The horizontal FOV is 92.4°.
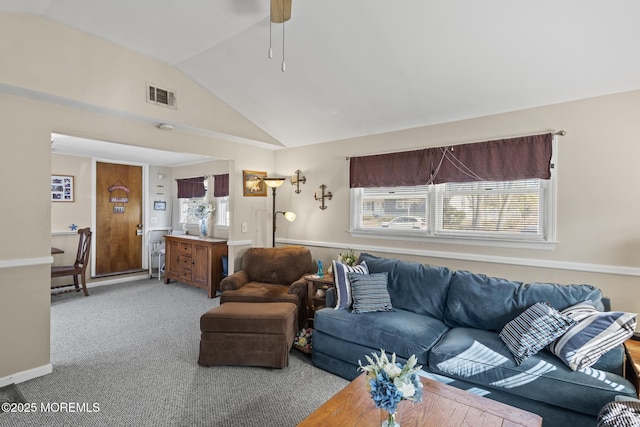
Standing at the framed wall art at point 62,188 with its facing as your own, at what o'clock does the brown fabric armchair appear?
The brown fabric armchair is roughly at 11 o'clock from the framed wall art.

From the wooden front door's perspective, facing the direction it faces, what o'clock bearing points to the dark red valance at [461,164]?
The dark red valance is roughly at 11 o'clock from the wooden front door.

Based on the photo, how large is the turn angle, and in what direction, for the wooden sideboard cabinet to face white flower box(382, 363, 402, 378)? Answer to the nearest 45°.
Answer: approximately 45° to its left

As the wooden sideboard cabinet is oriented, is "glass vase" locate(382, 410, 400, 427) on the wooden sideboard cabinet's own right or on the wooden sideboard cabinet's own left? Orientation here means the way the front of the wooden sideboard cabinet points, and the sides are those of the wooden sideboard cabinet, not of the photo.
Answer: on the wooden sideboard cabinet's own left

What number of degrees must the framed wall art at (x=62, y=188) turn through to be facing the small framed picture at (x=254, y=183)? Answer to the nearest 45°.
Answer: approximately 45° to its left

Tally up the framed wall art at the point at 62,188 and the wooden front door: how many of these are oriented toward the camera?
2

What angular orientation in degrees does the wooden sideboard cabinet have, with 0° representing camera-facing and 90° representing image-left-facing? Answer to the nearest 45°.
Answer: approximately 45°

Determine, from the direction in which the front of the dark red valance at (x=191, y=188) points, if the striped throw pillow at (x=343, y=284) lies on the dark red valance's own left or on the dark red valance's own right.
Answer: on the dark red valance's own left

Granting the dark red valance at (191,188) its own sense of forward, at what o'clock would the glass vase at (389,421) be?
The glass vase is roughly at 10 o'clock from the dark red valance.

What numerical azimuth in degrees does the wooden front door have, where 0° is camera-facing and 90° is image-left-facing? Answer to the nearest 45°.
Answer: approximately 0°
